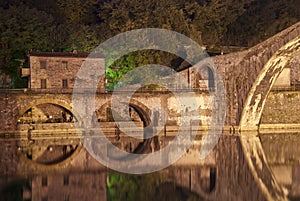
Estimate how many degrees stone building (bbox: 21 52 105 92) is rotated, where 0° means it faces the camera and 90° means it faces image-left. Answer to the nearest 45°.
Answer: approximately 0°
